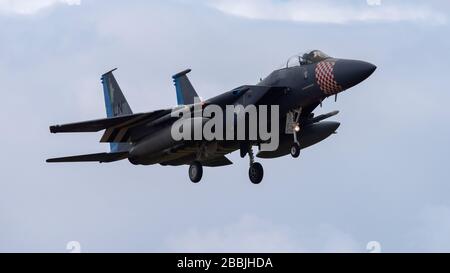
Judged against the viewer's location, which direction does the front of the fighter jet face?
facing the viewer and to the right of the viewer
